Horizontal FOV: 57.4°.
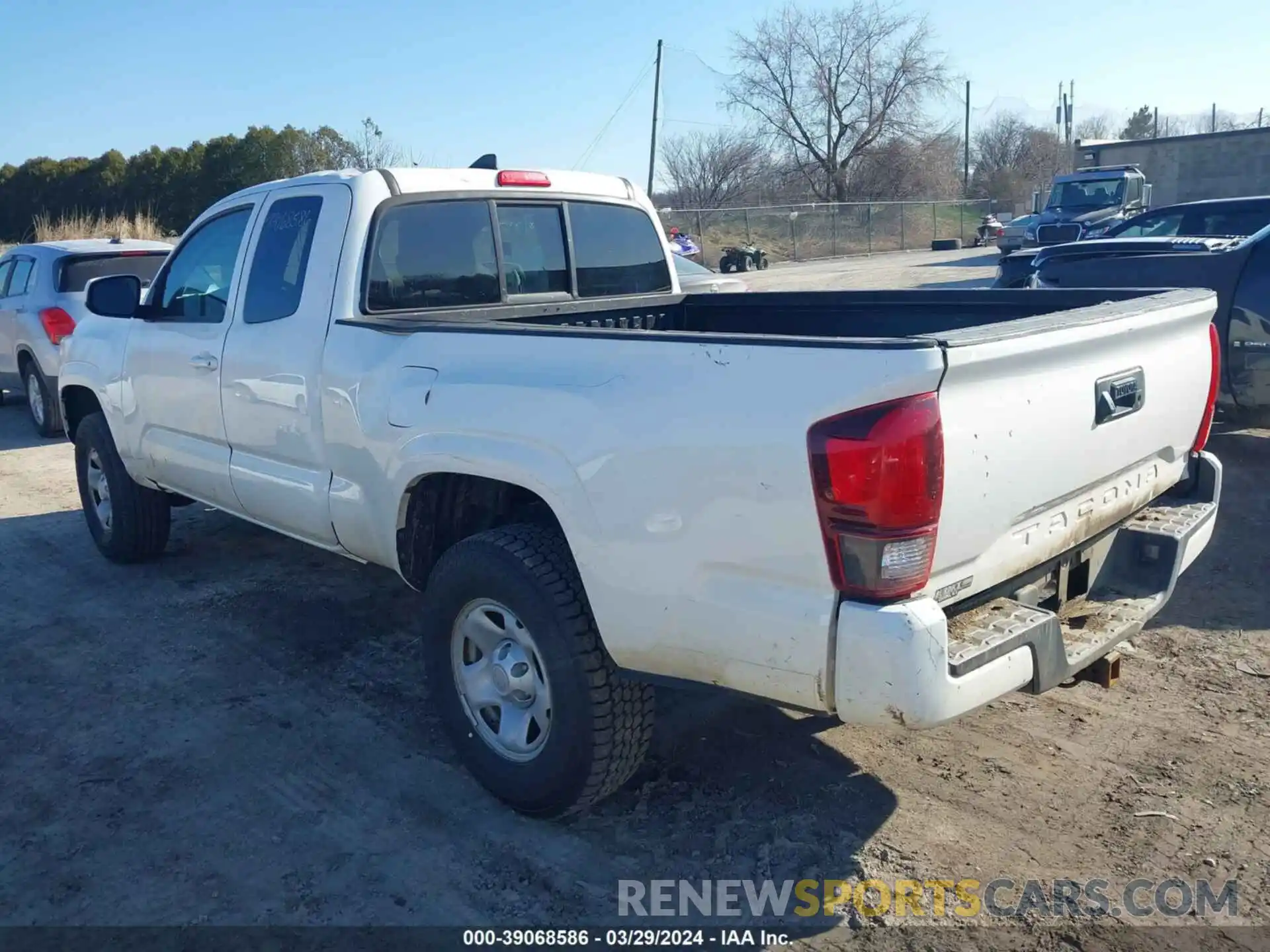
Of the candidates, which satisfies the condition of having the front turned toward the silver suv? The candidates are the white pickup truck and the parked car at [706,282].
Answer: the white pickup truck

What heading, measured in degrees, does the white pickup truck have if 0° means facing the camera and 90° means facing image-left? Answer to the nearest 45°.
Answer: approximately 135°

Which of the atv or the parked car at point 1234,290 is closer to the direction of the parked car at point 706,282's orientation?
the parked car

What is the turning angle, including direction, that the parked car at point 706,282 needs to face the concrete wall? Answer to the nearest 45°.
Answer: approximately 45° to its left

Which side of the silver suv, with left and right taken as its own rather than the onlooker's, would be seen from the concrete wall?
right

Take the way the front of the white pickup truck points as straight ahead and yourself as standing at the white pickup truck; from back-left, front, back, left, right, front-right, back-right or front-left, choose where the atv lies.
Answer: front-right

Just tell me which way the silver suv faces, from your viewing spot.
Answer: facing away from the viewer and to the left of the viewer

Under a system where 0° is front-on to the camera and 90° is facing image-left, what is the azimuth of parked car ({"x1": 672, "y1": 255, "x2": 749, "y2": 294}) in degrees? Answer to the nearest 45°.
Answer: approximately 270°

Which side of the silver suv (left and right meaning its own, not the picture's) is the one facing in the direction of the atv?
right

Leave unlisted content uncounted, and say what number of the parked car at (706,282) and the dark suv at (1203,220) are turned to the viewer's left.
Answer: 1

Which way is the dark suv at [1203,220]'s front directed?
to the viewer's left

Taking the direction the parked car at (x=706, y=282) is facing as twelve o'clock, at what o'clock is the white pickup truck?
The white pickup truck is roughly at 3 o'clock from the parked car.

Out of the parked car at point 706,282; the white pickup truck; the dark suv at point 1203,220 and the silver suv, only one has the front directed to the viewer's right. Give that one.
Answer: the parked car
